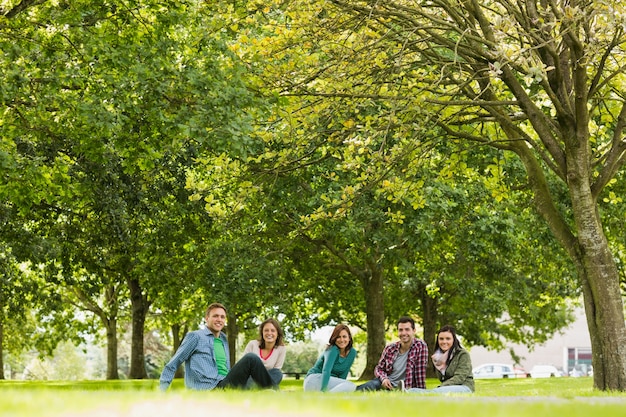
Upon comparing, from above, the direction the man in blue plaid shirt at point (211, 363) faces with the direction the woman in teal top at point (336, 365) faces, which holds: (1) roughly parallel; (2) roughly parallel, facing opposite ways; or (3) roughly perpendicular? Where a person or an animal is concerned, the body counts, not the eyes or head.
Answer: roughly parallel

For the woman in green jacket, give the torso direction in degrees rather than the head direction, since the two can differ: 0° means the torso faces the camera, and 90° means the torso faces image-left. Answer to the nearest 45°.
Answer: approximately 45°

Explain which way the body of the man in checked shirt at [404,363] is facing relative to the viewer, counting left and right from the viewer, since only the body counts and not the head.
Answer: facing the viewer and to the left of the viewer

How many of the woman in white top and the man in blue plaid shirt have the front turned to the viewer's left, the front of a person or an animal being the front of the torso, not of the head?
0

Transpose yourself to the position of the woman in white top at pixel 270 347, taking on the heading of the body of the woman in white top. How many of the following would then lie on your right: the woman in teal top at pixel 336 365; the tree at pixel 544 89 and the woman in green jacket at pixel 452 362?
0

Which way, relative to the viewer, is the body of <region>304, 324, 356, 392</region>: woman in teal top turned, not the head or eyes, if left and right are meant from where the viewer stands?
facing the viewer and to the right of the viewer

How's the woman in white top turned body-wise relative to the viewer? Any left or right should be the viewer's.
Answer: facing the viewer

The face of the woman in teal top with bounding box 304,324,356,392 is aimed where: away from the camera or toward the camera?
toward the camera

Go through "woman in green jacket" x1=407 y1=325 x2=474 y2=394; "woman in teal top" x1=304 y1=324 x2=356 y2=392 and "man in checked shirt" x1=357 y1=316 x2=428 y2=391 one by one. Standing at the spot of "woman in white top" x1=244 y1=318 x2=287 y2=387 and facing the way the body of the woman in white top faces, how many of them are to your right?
0

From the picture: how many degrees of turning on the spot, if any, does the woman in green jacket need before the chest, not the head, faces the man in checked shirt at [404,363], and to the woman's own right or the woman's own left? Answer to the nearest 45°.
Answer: approximately 45° to the woman's own right

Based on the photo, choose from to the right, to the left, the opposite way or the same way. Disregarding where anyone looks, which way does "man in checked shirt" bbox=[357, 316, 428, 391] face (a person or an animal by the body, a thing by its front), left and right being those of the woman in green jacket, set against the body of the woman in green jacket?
the same way

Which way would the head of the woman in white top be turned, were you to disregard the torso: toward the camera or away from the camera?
toward the camera

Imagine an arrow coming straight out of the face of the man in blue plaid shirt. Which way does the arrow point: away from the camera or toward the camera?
toward the camera

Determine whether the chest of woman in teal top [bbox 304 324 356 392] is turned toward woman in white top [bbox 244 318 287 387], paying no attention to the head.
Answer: no
